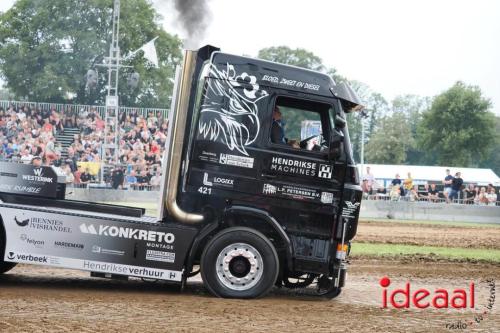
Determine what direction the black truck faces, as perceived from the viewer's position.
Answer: facing to the right of the viewer

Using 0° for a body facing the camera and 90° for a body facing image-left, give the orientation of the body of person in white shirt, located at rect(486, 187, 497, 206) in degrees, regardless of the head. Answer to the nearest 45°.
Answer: approximately 0°

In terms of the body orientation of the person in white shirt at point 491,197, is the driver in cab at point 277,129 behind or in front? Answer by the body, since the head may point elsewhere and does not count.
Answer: in front

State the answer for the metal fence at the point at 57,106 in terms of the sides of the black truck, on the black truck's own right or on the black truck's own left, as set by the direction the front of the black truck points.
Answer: on the black truck's own left

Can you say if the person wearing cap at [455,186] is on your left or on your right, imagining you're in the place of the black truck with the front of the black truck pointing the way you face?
on your left

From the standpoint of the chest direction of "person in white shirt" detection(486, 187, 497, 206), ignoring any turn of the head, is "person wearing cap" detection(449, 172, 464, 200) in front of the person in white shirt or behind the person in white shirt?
in front

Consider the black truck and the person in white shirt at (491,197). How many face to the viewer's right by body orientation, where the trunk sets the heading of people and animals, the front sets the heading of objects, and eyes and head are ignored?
1

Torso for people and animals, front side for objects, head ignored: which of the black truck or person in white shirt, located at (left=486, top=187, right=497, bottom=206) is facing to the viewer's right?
the black truck

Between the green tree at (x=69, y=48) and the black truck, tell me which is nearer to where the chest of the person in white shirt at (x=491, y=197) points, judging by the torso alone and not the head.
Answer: the black truck

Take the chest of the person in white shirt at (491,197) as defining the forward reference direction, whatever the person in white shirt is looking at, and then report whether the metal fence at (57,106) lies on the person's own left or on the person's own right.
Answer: on the person's own right

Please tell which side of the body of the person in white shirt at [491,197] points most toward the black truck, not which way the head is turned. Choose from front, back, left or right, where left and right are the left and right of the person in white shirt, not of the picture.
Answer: front

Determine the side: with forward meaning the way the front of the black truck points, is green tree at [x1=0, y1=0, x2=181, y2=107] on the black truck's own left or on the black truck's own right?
on the black truck's own left

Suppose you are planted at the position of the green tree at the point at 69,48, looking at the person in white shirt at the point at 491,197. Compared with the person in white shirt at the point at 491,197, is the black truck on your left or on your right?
right
